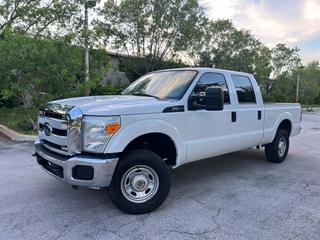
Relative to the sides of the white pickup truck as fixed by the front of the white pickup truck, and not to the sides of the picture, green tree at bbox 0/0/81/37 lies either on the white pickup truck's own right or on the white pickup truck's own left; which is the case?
on the white pickup truck's own right

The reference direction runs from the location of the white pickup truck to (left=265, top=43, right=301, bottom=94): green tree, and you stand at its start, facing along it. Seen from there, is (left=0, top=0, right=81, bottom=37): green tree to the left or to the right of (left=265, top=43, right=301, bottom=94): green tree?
left

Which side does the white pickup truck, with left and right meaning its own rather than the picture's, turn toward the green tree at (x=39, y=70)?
right

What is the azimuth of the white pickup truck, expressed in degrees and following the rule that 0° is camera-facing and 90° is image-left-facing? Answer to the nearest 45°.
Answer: approximately 45°

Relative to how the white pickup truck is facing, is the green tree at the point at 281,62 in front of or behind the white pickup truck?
behind

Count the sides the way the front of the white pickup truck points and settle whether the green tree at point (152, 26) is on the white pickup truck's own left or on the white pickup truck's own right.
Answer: on the white pickup truck's own right
